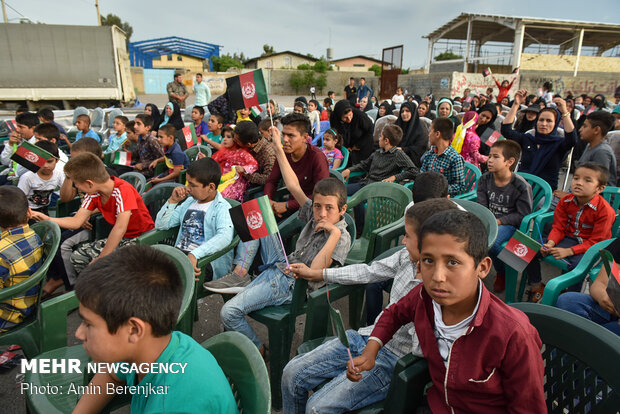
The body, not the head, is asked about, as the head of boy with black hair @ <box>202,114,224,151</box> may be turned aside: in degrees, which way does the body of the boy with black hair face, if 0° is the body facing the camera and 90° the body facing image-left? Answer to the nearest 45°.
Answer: approximately 45°

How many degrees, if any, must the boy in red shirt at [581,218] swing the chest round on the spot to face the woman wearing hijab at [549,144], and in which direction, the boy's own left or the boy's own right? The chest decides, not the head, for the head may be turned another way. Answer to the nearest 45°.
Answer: approximately 135° to the boy's own right

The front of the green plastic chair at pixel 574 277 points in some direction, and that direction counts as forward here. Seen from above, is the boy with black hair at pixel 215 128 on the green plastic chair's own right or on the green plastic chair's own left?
on the green plastic chair's own right

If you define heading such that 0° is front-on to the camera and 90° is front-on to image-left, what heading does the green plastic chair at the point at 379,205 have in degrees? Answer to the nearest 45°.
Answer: approximately 45°

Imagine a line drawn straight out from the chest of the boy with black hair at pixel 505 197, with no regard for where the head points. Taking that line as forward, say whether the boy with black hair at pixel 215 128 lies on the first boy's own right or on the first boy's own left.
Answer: on the first boy's own right

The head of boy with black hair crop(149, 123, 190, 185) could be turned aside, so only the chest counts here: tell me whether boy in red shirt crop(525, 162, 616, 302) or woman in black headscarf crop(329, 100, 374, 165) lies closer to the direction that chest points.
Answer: the boy in red shirt

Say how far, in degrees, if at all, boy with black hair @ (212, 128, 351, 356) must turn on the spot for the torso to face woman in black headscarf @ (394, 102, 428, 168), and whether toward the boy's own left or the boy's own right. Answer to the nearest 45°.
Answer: approximately 180°
